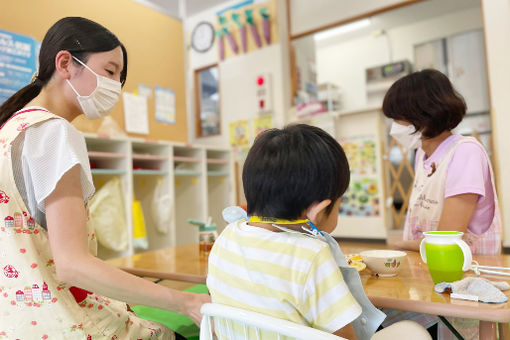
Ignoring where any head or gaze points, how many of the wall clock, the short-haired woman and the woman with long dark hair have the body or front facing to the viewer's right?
1

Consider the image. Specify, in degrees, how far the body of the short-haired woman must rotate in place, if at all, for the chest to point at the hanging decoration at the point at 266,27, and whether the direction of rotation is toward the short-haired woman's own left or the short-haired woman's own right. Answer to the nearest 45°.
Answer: approximately 90° to the short-haired woman's own right

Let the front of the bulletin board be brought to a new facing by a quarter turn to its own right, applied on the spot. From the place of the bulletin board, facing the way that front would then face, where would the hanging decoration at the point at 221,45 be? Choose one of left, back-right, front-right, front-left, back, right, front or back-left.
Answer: back

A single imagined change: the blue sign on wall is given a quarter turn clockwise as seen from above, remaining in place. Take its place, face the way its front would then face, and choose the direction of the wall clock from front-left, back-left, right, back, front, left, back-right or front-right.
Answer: back

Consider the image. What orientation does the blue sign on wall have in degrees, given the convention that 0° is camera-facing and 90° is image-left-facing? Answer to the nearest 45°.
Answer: approximately 315°

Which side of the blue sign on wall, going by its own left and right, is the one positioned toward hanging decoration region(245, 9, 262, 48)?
left

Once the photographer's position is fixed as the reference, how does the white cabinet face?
facing the viewer and to the right of the viewer

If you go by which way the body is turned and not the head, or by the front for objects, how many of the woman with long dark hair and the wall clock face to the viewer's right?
1

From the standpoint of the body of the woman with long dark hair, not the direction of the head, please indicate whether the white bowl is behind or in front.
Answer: in front

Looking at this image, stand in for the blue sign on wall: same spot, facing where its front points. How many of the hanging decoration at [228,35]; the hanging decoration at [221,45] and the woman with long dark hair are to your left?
2

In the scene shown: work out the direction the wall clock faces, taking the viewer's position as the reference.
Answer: facing the viewer and to the left of the viewer

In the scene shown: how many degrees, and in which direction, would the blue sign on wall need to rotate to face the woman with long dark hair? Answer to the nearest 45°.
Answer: approximately 45° to its right

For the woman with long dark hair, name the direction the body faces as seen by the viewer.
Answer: to the viewer's right

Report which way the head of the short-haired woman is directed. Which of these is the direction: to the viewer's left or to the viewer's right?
to the viewer's left

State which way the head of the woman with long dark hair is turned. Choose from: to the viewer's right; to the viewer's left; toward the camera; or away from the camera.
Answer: to the viewer's right
